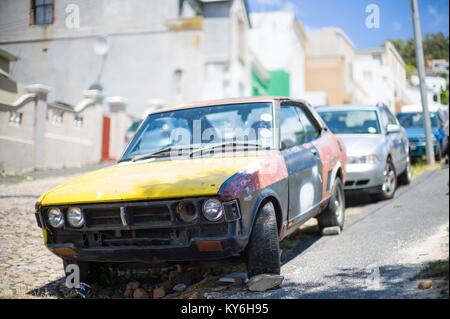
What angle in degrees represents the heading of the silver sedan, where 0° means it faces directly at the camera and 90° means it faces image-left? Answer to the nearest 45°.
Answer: approximately 45°

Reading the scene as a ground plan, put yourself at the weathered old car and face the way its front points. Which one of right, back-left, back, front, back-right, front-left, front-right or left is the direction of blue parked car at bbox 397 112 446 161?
back

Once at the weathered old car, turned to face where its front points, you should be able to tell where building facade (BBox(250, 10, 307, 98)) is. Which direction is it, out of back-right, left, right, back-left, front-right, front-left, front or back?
back-right

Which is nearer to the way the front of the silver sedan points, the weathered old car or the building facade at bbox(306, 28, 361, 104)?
the weathered old car

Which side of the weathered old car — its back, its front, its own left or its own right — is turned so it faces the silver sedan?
back

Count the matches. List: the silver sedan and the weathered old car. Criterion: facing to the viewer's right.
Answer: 0

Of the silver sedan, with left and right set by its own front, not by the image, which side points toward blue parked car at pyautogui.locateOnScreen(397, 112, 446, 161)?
back

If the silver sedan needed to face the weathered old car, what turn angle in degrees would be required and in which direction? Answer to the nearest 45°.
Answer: approximately 45° to its left

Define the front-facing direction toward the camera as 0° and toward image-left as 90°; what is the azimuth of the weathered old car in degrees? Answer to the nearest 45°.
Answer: approximately 45°
